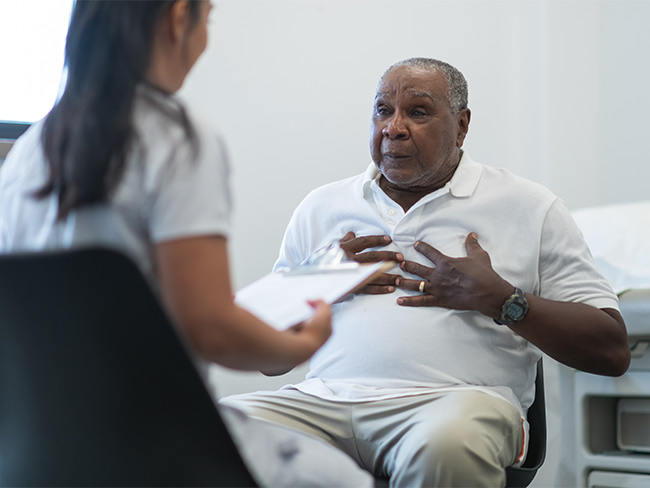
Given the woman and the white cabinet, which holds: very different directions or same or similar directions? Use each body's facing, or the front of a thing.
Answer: very different directions

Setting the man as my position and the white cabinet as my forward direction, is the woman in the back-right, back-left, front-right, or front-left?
back-right

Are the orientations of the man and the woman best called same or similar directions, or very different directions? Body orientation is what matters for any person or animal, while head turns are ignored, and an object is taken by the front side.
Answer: very different directions

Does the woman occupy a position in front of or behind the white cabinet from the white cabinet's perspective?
in front

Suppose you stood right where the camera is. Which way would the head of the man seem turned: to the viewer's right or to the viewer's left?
to the viewer's left

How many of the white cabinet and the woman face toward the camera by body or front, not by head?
1

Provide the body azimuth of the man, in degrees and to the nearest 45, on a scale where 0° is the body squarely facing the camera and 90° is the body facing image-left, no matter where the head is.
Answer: approximately 45°

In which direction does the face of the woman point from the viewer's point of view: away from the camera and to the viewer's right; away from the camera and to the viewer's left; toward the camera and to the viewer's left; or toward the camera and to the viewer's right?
away from the camera and to the viewer's right

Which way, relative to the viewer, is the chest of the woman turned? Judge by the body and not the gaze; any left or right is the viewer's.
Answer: facing away from the viewer and to the right of the viewer

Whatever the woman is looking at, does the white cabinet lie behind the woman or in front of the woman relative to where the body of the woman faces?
in front
